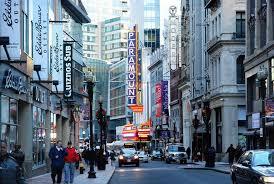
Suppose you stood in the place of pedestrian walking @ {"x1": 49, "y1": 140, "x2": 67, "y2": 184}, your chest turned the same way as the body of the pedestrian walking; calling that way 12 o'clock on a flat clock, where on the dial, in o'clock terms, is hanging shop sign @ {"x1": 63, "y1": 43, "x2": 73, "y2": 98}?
The hanging shop sign is roughly at 6 o'clock from the pedestrian walking.

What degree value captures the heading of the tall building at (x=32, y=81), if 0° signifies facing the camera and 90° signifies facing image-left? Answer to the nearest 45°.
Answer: approximately 315°

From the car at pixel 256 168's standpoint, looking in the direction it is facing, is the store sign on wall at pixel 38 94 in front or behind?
behind

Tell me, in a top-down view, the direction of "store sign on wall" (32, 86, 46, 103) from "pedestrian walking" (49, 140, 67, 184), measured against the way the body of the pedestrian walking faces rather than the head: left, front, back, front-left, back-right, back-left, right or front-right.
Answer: back

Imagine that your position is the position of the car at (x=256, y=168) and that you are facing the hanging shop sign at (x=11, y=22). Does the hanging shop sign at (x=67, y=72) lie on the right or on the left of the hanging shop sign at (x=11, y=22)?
right

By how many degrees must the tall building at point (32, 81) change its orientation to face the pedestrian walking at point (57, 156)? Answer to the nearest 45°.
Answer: approximately 45° to its right

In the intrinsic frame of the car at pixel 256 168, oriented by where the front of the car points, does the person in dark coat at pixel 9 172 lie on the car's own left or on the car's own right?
on the car's own right
